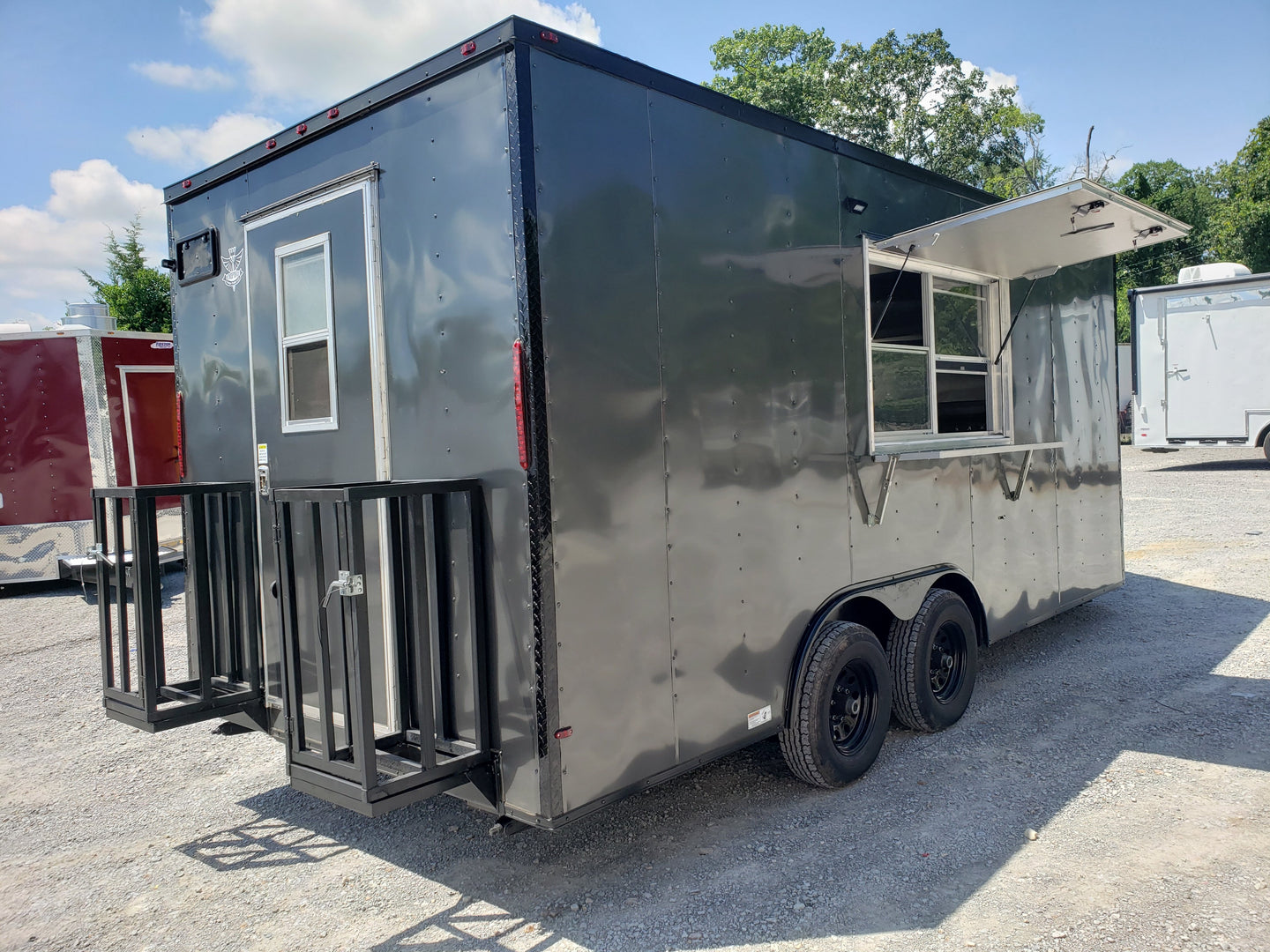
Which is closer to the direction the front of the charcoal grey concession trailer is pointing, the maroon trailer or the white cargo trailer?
the white cargo trailer

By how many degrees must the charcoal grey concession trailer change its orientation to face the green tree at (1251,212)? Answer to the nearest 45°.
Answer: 0° — it already faces it

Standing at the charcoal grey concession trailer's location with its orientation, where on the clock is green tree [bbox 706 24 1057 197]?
The green tree is roughly at 11 o'clock from the charcoal grey concession trailer.

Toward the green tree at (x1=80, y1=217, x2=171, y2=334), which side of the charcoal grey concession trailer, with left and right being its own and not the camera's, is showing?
left

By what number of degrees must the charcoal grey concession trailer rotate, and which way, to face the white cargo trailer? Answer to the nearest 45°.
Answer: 0° — it already faces it

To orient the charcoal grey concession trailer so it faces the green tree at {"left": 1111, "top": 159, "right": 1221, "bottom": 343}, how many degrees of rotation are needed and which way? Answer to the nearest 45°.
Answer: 0° — it already faces it

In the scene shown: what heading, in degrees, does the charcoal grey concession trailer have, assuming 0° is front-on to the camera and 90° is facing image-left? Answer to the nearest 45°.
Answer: approximately 225°
